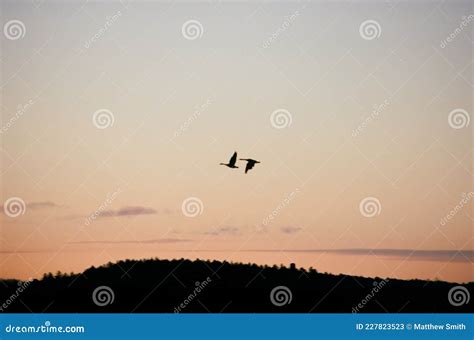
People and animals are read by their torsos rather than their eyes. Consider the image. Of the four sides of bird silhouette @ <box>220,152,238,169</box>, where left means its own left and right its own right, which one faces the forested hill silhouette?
right

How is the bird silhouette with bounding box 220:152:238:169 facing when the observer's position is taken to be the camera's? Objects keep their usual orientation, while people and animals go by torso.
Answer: facing to the left of the viewer
